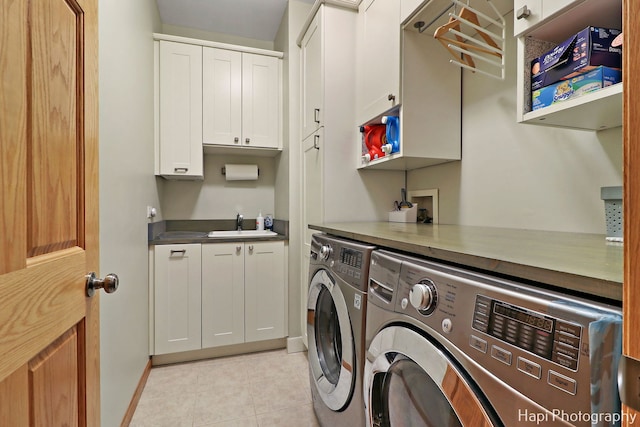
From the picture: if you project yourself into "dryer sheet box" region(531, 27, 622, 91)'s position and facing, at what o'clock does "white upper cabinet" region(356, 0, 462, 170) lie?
The white upper cabinet is roughly at 3 o'clock from the dryer sheet box.

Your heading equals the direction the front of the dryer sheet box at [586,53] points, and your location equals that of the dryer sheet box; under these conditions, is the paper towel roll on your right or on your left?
on your right

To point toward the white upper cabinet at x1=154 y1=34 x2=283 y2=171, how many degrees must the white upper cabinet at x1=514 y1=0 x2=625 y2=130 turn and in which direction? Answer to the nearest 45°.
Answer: approximately 45° to its right

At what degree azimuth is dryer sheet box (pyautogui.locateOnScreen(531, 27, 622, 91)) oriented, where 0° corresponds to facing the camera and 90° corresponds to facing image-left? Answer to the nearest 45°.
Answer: approximately 45°

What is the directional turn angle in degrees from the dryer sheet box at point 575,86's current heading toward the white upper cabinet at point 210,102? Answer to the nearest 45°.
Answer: approximately 45° to its right

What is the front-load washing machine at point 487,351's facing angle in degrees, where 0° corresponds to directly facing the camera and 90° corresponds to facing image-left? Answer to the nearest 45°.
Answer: approximately 45°
